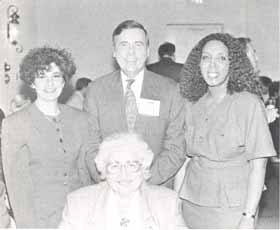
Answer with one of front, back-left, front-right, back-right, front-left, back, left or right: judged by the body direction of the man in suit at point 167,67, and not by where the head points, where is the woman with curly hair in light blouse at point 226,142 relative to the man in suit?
back

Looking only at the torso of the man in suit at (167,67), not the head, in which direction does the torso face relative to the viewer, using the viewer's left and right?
facing away from the viewer

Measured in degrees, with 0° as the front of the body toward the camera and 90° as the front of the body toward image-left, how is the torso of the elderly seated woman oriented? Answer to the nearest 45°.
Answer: approximately 0°

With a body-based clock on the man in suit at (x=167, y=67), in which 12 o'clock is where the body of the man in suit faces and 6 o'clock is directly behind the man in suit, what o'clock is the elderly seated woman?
The elderly seated woman is roughly at 6 o'clock from the man in suit.

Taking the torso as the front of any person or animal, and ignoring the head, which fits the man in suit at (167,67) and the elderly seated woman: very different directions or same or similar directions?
very different directions

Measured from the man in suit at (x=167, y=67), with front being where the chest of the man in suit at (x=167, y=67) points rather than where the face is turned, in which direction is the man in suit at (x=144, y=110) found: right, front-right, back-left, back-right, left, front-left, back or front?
back

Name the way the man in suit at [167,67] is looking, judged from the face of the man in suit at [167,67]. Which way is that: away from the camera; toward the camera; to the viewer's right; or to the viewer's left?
away from the camera
